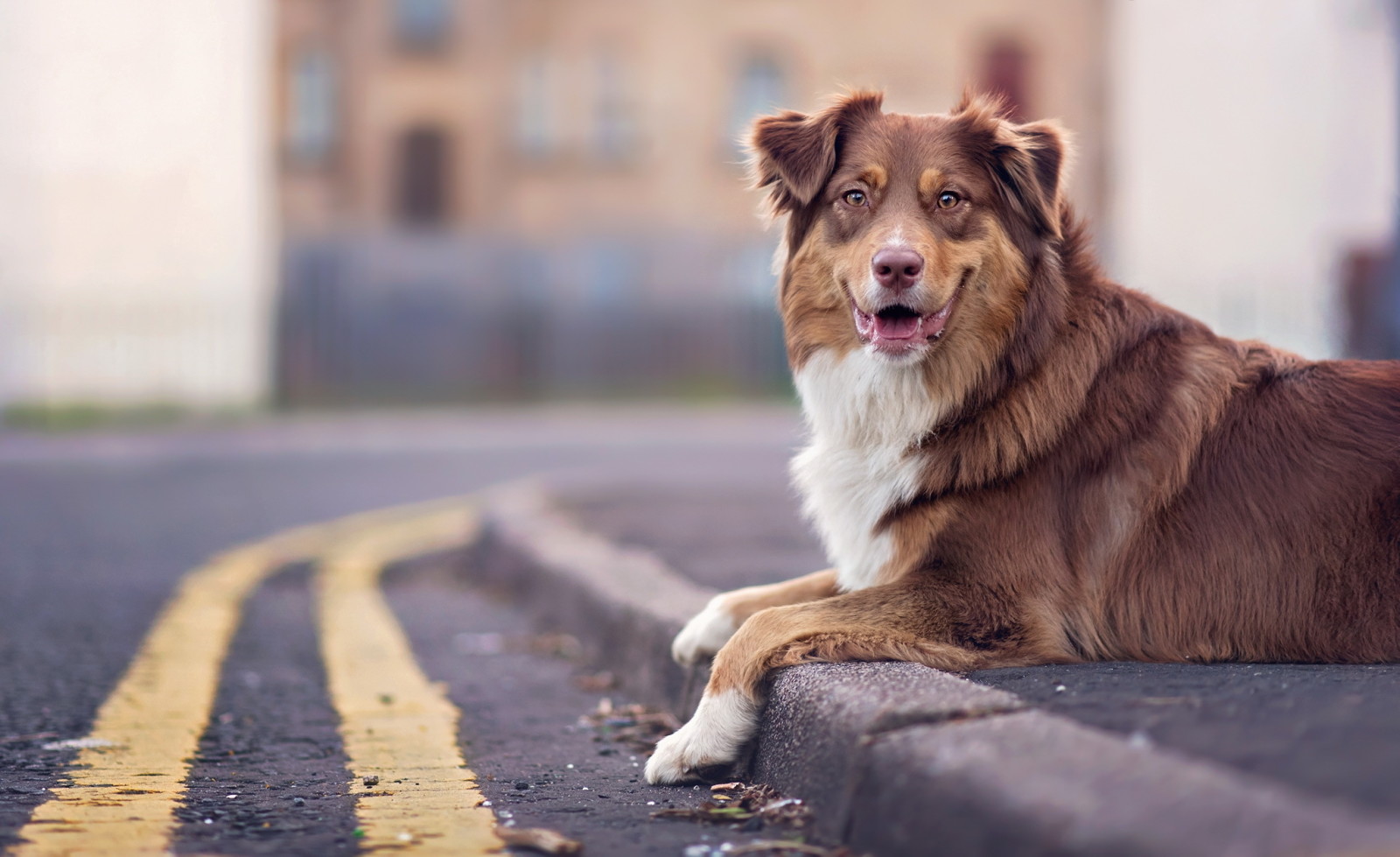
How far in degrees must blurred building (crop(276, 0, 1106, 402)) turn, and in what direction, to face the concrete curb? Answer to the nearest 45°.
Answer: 0° — it already faces it

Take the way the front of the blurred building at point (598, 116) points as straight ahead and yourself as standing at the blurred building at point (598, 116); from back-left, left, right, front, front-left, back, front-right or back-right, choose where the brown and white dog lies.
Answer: front

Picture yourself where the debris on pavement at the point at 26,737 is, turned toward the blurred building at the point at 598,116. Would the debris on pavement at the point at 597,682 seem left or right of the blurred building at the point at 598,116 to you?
right

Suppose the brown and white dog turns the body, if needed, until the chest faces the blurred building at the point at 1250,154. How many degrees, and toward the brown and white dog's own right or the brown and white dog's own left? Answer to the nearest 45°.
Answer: approximately 90° to the brown and white dog's own right

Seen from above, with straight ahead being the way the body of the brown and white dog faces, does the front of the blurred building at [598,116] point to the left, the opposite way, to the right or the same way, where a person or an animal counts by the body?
to the left

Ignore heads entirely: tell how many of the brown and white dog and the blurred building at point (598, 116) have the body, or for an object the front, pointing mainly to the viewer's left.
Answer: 1

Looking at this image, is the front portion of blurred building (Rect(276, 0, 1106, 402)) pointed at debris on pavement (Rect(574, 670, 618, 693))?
yes

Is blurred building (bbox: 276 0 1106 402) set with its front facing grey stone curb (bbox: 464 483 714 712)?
yes

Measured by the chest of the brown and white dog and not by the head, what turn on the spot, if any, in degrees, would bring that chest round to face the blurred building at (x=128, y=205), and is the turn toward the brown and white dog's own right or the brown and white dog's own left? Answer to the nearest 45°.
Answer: approximately 45° to the brown and white dog's own right

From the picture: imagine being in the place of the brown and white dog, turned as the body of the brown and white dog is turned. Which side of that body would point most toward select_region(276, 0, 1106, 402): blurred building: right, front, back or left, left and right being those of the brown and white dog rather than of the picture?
right

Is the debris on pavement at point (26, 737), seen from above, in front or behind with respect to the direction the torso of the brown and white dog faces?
in front

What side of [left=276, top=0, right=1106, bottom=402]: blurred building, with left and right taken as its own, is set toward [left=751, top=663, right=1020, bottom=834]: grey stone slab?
front

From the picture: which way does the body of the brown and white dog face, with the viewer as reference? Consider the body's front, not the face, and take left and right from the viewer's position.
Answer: facing to the left of the viewer

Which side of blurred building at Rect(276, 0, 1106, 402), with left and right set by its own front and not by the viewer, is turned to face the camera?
front
